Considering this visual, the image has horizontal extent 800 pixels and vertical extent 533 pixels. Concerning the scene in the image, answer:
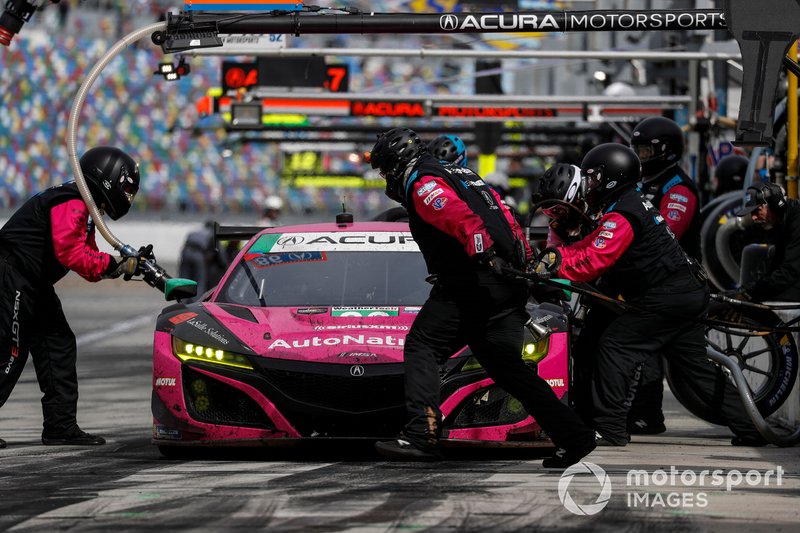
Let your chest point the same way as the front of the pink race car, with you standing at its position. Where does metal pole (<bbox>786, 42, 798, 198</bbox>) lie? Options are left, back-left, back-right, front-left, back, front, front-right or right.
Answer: back-left

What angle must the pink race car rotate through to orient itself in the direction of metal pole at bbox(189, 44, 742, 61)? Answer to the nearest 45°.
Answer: approximately 180°

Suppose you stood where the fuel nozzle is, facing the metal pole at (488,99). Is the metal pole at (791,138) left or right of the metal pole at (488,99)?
right

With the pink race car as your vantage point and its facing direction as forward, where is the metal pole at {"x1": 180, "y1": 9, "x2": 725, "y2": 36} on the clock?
The metal pole is roughly at 7 o'clock from the pink race car.

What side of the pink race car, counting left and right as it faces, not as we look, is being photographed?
front

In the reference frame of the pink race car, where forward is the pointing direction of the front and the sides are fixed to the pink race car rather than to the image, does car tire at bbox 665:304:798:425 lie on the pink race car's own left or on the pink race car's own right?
on the pink race car's own left

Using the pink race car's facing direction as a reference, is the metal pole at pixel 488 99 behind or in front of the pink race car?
behind
